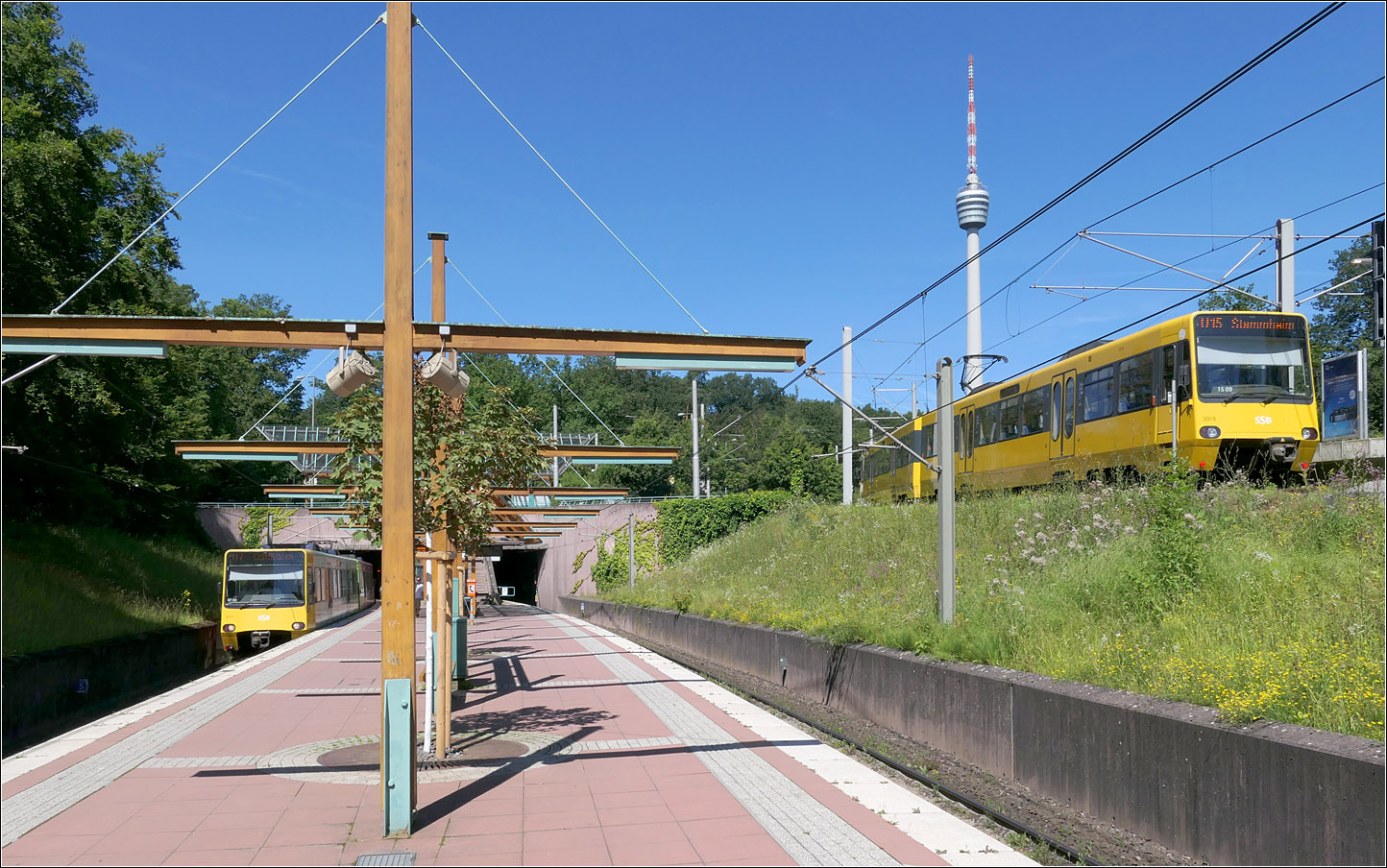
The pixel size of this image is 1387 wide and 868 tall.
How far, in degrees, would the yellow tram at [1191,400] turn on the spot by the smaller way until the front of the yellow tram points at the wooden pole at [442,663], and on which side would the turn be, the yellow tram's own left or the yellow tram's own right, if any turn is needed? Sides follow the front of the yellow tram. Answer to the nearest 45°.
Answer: approximately 90° to the yellow tram's own right

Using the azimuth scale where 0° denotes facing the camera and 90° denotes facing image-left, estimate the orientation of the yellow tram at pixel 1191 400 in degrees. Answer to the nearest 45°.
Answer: approximately 315°

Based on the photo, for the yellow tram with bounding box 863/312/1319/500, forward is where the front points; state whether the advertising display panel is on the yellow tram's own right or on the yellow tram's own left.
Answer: on the yellow tram's own left

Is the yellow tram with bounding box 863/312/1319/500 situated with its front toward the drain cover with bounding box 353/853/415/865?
no

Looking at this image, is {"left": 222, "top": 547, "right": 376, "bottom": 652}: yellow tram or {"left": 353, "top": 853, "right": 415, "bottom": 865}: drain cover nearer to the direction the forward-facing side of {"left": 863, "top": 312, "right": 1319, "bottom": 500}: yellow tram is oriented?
the drain cover

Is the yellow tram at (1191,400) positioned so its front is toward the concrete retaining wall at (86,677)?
no

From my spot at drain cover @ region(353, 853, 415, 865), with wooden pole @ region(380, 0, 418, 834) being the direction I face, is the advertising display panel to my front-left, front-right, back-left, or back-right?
front-right

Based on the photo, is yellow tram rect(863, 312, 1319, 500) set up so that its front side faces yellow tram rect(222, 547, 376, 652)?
no

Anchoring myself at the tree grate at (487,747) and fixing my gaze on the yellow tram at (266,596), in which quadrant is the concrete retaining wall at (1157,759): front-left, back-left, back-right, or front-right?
back-right

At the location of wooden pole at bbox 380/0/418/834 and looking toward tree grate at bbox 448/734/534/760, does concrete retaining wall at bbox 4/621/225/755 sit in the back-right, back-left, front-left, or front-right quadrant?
front-left

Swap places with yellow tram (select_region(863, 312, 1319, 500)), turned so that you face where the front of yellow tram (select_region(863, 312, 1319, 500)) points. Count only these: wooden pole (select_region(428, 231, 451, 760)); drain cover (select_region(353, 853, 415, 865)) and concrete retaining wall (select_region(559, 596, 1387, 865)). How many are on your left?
0

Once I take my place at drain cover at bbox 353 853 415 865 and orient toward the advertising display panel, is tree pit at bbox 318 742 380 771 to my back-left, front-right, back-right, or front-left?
front-left

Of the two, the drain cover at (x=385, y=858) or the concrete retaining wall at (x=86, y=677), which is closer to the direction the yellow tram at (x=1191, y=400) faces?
the drain cover
